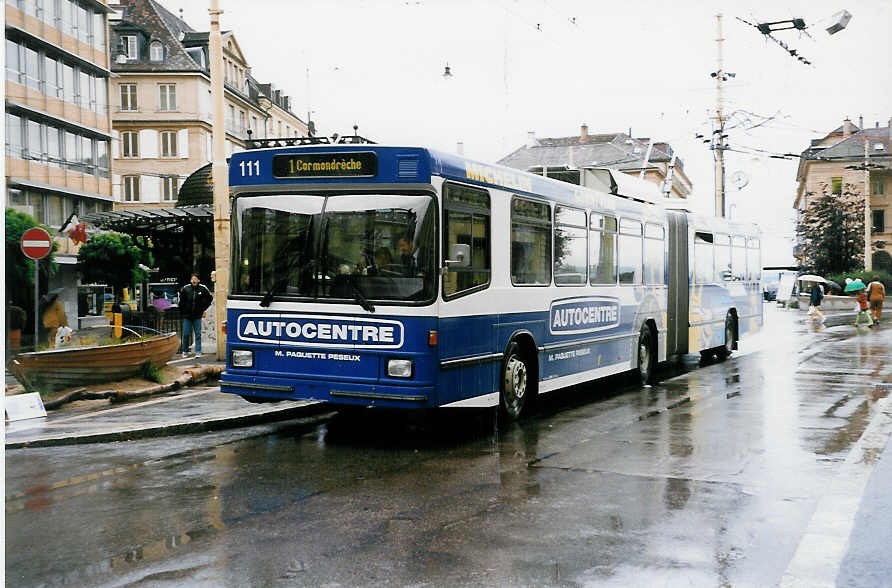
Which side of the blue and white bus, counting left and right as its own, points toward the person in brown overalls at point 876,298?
back

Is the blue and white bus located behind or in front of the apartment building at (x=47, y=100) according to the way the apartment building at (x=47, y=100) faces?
in front

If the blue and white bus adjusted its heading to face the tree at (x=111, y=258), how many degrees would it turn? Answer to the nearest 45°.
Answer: approximately 90° to its right

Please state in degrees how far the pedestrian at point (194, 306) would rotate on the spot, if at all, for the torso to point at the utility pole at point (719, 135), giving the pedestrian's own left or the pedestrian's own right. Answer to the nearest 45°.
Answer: approximately 135° to the pedestrian's own left

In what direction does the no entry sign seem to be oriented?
toward the camera

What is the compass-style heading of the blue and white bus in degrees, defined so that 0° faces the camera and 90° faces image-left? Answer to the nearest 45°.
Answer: approximately 45°

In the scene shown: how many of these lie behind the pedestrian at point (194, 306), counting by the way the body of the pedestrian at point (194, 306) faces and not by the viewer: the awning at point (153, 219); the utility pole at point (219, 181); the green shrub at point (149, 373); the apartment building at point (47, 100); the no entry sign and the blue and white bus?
2

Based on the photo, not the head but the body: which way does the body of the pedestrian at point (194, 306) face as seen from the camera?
toward the camera

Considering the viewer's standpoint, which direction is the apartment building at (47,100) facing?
facing the viewer and to the right of the viewer

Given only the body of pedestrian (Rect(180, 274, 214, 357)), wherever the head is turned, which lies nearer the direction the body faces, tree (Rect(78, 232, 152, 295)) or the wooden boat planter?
the wooden boat planter

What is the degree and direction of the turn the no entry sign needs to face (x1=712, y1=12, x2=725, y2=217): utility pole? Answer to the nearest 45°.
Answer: approximately 135° to its left

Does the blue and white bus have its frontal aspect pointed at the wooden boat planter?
no

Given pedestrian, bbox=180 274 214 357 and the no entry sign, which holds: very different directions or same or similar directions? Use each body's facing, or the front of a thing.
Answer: same or similar directions

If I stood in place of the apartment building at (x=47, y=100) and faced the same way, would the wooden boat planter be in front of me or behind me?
in front

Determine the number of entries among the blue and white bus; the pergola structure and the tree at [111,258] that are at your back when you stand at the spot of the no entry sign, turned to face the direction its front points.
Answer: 2
